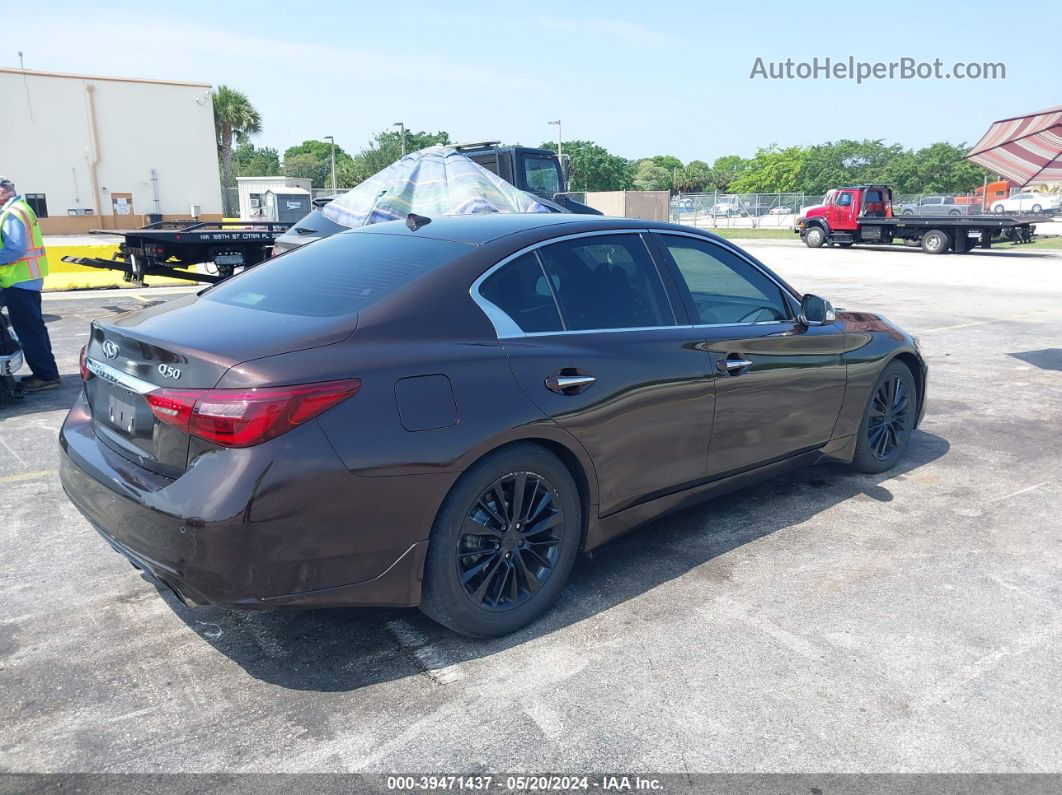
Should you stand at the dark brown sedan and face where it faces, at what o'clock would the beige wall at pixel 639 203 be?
The beige wall is roughly at 11 o'clock from the dark brown sedan.

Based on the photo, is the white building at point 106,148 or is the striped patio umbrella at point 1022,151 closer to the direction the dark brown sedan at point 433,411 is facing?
the striped patio umbrella

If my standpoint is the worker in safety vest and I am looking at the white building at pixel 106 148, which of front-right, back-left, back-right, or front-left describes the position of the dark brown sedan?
back-right

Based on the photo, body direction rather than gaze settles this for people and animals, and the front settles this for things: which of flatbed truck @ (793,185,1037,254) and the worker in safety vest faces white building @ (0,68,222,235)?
the flatbed truck

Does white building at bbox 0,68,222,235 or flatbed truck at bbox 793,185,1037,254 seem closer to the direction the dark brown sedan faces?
the flatbed truck

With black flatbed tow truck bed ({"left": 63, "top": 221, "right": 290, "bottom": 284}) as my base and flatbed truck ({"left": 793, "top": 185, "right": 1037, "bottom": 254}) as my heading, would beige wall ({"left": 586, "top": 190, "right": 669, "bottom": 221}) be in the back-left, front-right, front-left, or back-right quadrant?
front-left

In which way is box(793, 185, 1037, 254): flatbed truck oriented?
to the viewer's left

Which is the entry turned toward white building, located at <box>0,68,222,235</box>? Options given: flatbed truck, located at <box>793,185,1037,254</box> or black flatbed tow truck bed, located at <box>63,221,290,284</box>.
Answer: the flatbed truck

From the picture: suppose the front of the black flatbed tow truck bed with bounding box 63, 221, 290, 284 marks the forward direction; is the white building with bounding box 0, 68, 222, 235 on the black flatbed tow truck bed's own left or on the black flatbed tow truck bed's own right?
on the black flatbed tow truck bed's own left

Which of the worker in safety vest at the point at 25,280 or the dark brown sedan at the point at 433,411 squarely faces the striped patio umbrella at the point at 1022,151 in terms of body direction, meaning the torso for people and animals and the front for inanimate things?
the dark brown sedan

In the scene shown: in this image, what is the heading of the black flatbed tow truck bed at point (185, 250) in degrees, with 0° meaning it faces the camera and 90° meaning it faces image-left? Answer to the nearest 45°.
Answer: approximately 270°
